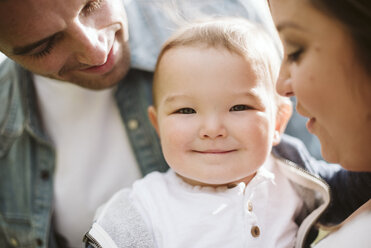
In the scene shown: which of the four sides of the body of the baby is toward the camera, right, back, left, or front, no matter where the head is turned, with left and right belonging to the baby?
front

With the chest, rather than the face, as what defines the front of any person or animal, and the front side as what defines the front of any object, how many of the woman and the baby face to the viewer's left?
1

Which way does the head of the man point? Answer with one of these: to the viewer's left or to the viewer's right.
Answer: to the viewer's right

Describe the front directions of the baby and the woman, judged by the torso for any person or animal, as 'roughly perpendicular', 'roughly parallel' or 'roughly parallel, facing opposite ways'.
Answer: roughly perpendicular

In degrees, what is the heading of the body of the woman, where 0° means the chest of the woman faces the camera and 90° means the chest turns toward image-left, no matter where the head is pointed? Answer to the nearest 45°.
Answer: approximately 90°
